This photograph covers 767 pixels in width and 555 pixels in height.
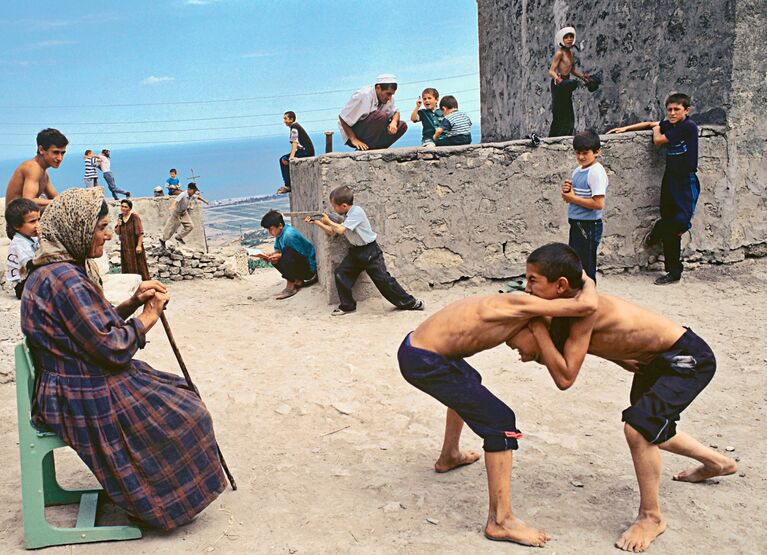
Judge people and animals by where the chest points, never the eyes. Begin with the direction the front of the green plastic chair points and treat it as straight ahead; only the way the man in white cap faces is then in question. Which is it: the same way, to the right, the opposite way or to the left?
to the right

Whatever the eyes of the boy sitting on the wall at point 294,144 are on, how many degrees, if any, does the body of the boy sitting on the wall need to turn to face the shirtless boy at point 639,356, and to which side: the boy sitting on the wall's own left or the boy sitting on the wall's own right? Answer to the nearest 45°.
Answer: approximately 90° to the boy sitting on the wall's own left

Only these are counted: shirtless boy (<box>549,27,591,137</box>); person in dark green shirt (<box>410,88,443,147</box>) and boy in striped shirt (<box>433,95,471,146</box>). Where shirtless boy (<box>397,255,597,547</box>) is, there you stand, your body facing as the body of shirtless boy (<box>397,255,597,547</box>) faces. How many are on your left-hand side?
3

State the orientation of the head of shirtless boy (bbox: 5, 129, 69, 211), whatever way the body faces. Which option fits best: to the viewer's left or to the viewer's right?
to the viewer's right

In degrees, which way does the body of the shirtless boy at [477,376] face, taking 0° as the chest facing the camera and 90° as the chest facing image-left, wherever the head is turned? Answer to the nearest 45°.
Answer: approximately 270°

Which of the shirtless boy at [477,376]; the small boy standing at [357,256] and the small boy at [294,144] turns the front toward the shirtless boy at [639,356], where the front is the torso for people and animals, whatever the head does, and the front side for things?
the shirtless boy at [477,376]

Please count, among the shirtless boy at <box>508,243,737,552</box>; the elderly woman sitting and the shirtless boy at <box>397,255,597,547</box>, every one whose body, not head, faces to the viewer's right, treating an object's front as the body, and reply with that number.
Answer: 2

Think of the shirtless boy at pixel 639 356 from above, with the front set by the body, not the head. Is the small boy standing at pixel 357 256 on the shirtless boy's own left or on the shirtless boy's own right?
on the shirtless boy's own right

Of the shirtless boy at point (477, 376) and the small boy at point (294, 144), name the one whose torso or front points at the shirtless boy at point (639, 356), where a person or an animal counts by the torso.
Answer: the shirtless boy at point (477, 376)

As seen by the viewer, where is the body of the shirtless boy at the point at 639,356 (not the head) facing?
to the viewer's left

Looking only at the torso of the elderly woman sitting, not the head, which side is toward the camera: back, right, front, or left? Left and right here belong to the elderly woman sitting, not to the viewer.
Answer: right

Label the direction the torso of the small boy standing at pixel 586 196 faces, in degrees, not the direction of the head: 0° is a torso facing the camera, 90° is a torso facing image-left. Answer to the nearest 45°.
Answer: approximately 45°
